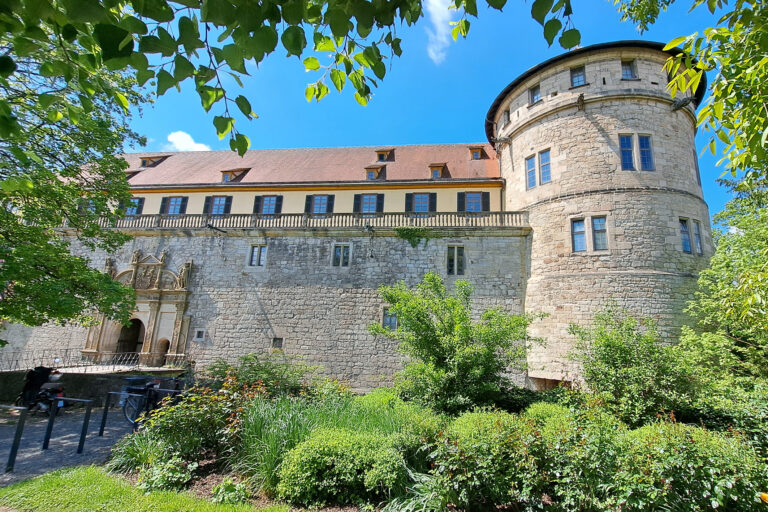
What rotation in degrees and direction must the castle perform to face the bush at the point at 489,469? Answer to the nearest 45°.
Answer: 0° — it already faces it

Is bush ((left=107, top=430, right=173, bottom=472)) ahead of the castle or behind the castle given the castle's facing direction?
ahead

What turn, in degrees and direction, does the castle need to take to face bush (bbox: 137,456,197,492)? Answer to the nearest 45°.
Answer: approximately 45° to its right

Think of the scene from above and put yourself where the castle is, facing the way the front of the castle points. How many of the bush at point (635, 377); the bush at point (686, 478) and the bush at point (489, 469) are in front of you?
3

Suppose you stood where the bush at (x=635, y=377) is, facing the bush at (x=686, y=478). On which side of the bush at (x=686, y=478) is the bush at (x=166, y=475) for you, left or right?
right

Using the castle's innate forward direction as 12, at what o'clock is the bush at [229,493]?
The bush is roughly at 1 o'clock from the castle.

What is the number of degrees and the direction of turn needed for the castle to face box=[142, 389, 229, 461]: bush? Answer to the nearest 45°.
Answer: approximately 45° to its right

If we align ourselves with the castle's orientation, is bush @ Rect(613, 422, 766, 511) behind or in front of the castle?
in front

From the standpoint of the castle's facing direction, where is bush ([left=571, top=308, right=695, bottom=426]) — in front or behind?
in front

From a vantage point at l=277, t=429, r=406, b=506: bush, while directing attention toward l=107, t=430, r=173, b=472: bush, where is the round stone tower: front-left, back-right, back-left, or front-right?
back-right

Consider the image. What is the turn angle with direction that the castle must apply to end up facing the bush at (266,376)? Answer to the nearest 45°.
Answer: approximately 45° to its right

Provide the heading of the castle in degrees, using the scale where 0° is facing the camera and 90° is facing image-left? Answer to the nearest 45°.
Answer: approximately 0°
